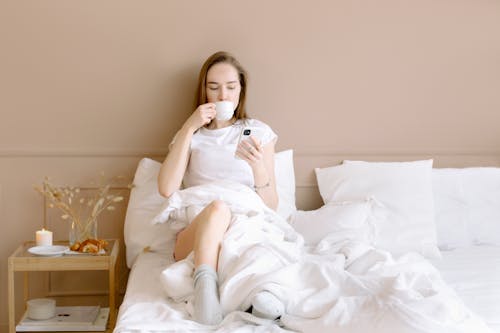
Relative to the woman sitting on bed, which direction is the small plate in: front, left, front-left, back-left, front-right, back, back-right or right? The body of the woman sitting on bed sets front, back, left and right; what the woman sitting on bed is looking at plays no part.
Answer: right

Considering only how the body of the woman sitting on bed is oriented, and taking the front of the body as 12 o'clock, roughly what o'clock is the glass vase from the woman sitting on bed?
The glass vase is roughly at 3 o'clock from the woman sitting on bed.

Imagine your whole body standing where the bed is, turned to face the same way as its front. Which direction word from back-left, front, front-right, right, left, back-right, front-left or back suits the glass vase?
right

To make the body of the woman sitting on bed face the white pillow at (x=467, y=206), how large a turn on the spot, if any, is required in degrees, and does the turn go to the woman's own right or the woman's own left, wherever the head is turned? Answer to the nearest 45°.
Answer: approximately 90° to the woman's own left

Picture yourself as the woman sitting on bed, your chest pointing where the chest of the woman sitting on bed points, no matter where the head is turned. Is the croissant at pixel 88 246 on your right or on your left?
on your right

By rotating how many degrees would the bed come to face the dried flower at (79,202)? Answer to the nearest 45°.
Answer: approximately 90° to its right

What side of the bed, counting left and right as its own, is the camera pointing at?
front

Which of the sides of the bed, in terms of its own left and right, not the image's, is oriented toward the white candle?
right

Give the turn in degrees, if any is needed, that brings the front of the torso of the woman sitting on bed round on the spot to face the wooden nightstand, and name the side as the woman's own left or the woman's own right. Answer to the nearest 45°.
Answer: approximately 90° to the woman's own right

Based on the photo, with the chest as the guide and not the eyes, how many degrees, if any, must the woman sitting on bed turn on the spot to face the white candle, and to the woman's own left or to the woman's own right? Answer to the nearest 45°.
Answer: approximately 90° to the woman's own right

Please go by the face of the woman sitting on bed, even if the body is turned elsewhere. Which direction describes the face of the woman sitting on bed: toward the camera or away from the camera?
toward the camera

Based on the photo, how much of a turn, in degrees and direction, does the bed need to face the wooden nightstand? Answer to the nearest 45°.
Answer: approximately 90° to its right

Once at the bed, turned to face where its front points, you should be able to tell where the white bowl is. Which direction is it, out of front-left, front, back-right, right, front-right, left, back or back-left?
right

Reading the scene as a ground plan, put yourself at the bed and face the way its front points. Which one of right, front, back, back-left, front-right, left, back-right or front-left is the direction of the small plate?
right

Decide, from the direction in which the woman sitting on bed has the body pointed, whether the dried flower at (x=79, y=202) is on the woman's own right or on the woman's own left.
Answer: on the woman's own right

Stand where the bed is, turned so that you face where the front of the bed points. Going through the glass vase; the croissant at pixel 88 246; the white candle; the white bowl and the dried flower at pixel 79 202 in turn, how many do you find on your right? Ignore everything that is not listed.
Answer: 5

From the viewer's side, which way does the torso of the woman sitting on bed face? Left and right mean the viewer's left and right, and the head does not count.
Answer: facing the viewer
